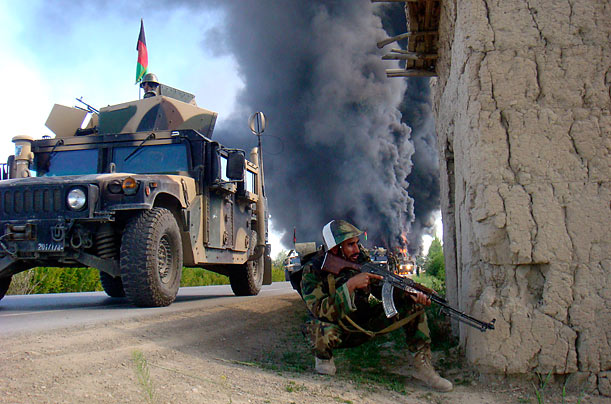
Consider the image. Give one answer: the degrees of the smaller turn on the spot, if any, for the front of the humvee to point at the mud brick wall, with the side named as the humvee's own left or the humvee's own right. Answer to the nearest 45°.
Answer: approximately 90° to the humvee's own left

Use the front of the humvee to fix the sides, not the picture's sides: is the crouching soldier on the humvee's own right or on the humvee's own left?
on the humvee's own left

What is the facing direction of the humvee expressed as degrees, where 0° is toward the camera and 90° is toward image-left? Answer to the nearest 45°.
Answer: approximately 45°
